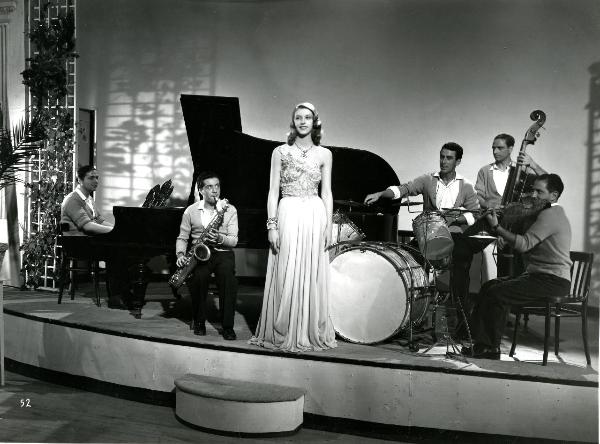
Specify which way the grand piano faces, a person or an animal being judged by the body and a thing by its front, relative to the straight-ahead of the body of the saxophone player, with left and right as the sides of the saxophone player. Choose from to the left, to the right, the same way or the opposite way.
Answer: to the right

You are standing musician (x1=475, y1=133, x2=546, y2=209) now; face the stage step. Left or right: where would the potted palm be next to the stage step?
right

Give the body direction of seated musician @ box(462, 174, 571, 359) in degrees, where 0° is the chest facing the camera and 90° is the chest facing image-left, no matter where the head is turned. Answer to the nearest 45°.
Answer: approximately 90°

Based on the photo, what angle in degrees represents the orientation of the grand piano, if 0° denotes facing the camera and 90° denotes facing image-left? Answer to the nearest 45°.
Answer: approximately 90°

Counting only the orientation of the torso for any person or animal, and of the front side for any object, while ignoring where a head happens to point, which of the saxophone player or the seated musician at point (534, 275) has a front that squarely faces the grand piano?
the seated musician

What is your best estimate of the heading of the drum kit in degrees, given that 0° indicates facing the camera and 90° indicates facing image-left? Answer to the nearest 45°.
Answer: approximately 45°

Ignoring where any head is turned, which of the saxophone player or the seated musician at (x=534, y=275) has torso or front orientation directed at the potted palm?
the seated musician

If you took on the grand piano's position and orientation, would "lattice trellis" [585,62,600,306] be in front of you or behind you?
behind
